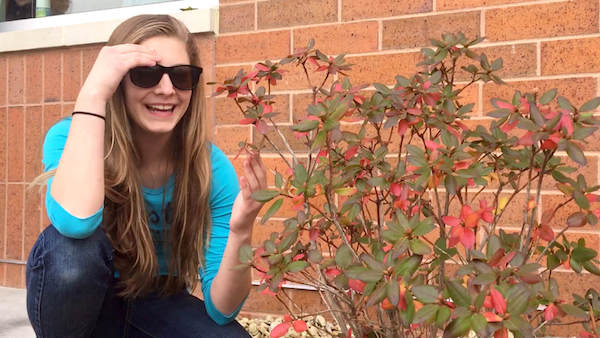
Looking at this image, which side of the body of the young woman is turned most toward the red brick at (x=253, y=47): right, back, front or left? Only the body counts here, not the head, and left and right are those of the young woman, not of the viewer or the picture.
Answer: back

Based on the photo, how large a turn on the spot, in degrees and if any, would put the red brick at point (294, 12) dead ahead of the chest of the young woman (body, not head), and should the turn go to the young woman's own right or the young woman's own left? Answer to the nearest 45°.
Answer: approximately 135° to the young woman's own left

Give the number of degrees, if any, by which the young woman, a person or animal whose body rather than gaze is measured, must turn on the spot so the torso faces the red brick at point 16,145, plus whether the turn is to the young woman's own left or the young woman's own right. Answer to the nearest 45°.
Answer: approximately 180°

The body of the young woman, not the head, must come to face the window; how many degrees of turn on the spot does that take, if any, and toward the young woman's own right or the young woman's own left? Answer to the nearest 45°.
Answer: approximately 180°

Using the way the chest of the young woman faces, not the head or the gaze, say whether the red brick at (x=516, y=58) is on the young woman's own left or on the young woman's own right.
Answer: on the young woman's own left

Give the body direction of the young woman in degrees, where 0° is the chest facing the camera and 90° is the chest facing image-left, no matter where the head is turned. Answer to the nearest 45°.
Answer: approximately 0°
